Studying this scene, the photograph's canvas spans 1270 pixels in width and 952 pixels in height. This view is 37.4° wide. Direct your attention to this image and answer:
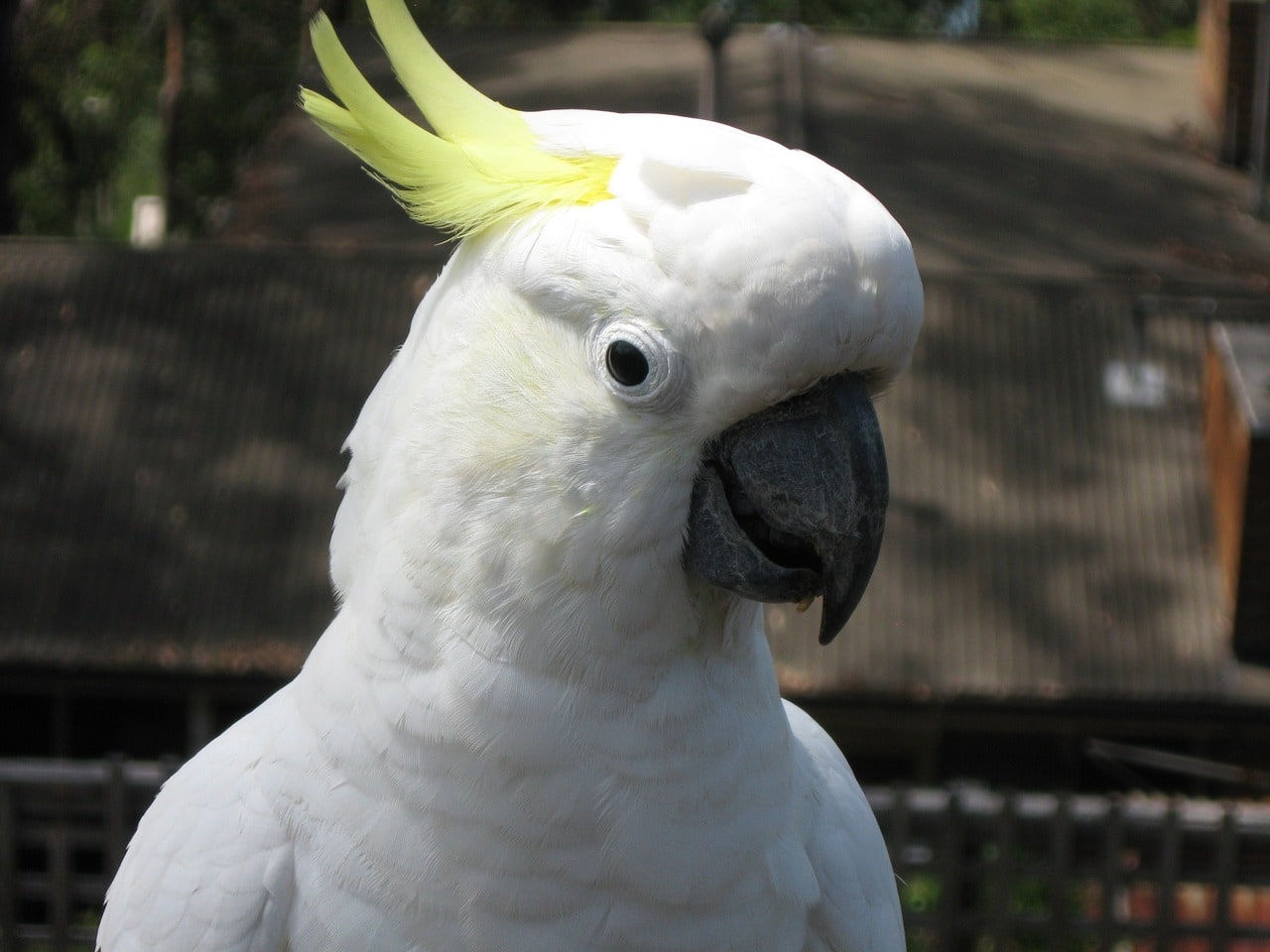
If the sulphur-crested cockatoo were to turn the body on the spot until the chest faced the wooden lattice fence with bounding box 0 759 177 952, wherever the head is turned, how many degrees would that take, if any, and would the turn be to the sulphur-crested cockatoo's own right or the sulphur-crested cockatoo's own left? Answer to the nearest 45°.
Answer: approximately 180°

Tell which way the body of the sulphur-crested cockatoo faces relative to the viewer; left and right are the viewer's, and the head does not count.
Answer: facing the viewer and to the right of the viewer
